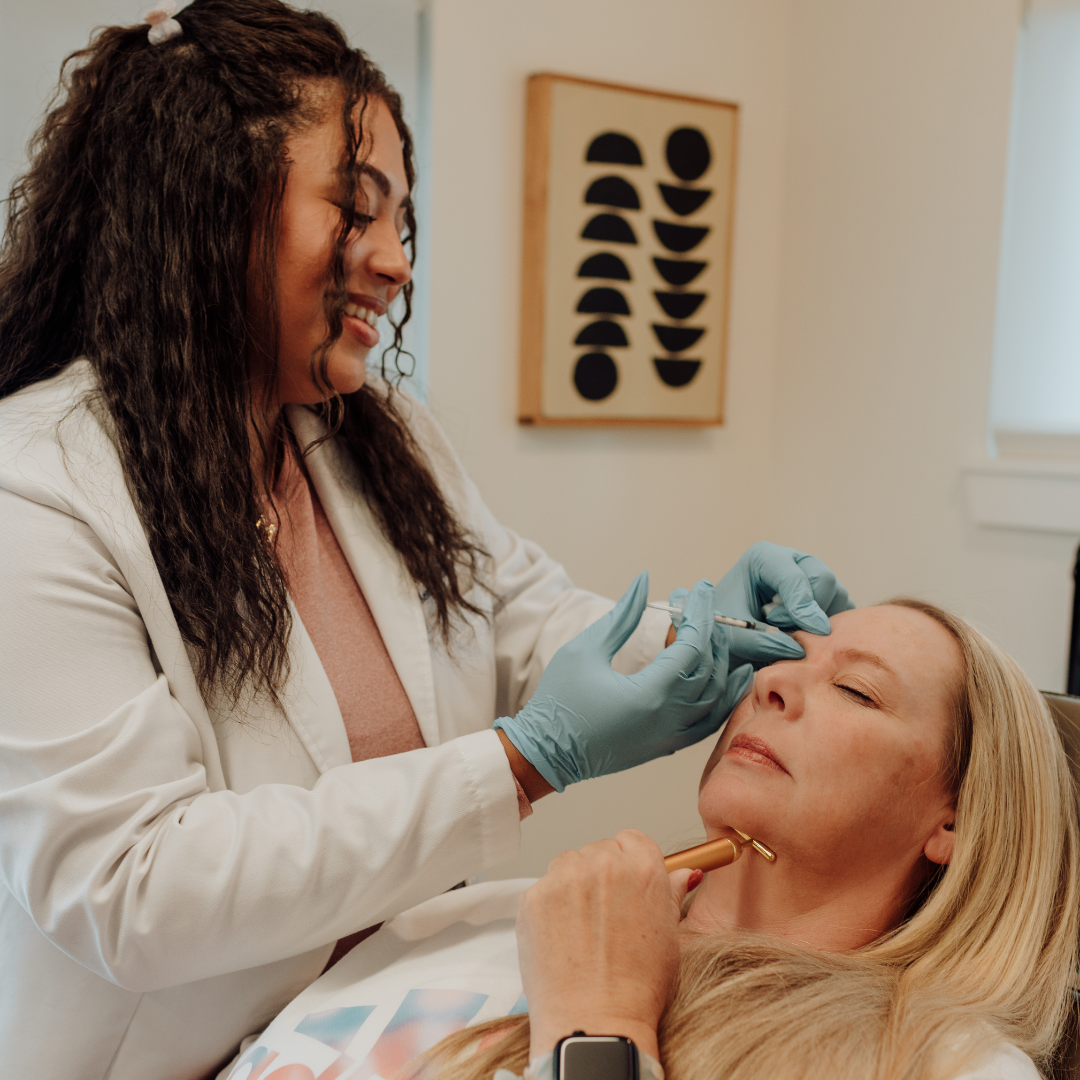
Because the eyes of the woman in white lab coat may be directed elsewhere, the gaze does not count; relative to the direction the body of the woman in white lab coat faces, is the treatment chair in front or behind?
in front

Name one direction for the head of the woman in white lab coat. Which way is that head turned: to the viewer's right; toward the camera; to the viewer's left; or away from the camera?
to the viewer's right

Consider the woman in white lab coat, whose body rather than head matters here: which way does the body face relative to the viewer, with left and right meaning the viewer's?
facing the viewer and to the right of the viewer
